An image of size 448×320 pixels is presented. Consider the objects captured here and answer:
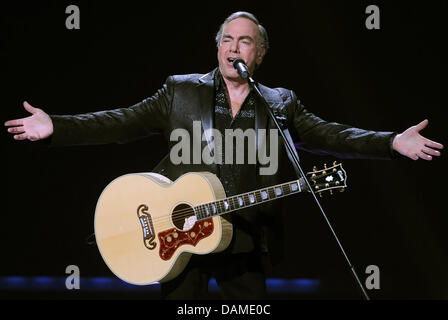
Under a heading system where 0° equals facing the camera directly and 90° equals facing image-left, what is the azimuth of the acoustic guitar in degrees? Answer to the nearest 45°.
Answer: approximately 0°

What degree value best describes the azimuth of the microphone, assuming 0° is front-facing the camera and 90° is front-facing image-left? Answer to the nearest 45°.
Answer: approximately 135°

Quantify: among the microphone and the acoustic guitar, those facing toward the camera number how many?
1
